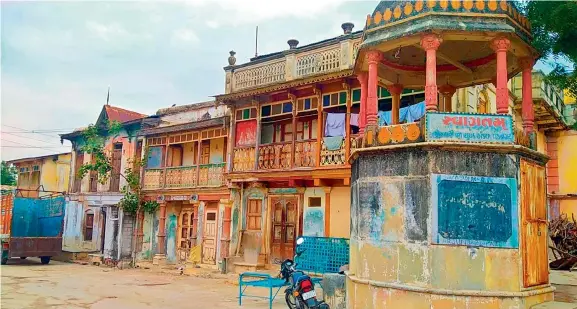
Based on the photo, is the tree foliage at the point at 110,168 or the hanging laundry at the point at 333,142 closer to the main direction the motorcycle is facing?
the tree foliage

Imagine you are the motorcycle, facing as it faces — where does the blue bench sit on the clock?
The blue bench is roughly at 2 o'clock from the motorcycle.

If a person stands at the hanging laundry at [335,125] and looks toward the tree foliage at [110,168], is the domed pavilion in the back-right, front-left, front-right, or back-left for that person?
back-left

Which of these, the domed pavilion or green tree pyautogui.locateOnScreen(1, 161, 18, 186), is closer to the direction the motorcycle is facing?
the green tree
